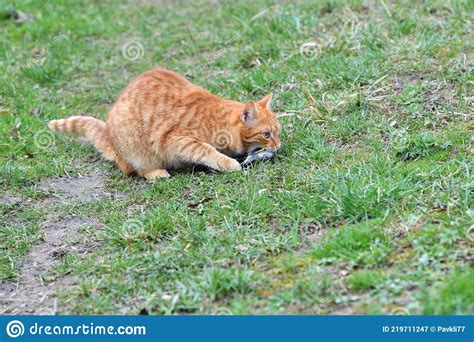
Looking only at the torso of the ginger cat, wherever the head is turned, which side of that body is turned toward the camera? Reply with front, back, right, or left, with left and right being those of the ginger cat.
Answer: right
